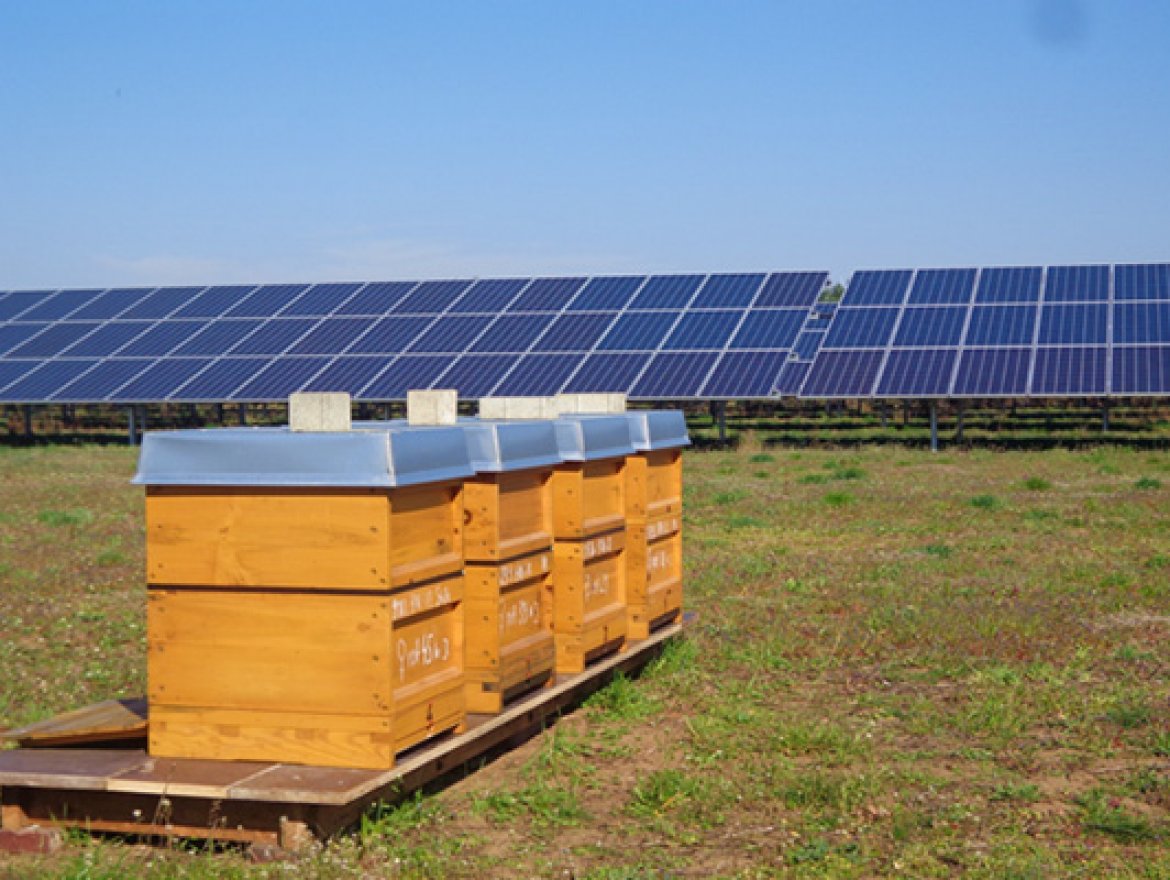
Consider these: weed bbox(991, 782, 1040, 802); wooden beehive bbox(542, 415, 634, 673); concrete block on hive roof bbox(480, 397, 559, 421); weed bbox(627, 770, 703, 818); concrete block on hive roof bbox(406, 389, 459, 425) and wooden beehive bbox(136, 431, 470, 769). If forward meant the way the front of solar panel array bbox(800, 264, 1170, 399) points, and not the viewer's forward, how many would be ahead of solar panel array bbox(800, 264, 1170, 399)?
6

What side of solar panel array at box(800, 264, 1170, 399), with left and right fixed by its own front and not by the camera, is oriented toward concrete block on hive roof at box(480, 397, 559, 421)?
front

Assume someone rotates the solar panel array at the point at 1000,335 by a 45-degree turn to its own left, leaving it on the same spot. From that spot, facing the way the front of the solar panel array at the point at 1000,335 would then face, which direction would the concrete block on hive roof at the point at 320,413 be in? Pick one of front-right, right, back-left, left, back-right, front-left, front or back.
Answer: front-right

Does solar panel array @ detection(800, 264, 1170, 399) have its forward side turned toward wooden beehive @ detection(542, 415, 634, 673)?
yes

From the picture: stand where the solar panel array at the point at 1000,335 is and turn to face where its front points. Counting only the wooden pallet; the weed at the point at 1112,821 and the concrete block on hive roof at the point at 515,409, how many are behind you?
0

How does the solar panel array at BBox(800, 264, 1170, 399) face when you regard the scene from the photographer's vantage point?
facing the viewer

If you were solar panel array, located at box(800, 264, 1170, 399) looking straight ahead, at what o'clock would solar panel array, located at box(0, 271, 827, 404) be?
solar panel array, located at box(0, 271, 827, 404) is roughly at 3 o'clock from solar panel array, located at box(800, 264, 1170, 399).

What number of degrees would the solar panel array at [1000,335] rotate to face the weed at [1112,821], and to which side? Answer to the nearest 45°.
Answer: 0° — it already faces it

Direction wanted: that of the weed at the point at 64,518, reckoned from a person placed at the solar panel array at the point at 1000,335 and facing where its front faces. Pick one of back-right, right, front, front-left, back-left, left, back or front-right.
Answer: front-right

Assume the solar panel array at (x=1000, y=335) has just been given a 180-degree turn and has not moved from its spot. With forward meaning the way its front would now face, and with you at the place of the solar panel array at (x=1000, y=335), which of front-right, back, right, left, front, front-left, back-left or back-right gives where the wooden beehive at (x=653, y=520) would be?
back

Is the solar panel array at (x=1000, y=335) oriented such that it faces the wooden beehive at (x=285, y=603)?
yes

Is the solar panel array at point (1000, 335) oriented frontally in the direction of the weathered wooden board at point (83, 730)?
yes

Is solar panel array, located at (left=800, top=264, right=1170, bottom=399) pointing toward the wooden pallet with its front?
yes

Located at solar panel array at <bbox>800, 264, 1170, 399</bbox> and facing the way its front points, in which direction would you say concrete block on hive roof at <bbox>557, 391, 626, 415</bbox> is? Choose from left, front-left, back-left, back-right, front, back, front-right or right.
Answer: front

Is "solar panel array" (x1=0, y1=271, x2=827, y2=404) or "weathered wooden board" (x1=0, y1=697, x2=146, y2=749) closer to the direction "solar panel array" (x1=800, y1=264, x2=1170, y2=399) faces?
the weathered wooden board
